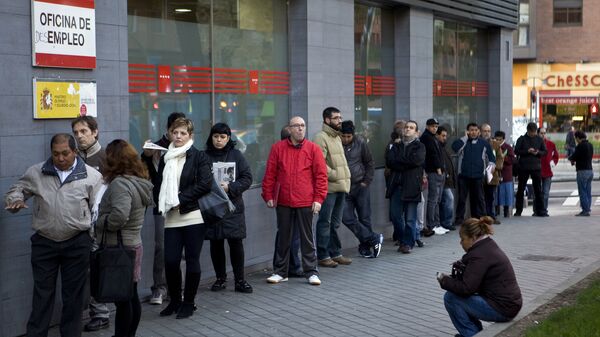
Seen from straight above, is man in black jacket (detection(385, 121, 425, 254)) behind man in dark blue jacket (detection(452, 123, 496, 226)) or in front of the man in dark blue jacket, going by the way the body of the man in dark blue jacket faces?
in front

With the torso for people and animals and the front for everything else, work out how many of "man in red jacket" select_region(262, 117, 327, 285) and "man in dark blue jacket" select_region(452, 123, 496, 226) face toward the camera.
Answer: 2

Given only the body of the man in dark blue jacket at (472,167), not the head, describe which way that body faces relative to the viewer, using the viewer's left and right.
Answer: facing the viewer

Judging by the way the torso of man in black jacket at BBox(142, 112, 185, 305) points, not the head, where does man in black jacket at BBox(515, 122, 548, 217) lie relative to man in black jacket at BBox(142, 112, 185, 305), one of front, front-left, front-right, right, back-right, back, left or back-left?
back

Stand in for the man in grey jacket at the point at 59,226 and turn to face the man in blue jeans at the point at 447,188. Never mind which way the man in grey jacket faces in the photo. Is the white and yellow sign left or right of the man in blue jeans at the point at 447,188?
left

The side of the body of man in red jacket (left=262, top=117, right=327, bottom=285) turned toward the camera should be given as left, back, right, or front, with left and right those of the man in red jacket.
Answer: front

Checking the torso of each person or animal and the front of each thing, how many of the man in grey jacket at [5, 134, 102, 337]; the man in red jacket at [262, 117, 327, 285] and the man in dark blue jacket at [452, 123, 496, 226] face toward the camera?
3

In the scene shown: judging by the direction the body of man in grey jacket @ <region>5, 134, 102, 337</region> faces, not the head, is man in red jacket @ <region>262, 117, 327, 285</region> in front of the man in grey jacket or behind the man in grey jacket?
behind

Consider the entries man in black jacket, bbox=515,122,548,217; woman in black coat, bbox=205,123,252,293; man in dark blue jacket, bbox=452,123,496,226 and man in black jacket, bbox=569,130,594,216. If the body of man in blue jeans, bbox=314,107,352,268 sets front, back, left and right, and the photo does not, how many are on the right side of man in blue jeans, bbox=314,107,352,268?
1

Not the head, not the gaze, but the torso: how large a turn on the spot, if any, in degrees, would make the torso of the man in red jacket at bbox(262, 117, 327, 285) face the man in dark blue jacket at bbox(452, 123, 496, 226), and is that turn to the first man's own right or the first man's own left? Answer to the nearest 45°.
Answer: approximately 135° to the first man's own left

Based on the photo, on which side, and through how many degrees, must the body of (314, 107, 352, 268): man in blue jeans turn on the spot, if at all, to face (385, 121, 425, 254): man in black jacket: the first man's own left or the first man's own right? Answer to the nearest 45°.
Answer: approximately 90° to the first man's own left

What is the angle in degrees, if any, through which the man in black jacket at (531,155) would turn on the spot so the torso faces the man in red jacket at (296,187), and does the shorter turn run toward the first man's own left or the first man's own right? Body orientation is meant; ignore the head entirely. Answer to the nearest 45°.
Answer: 0° — they already face them

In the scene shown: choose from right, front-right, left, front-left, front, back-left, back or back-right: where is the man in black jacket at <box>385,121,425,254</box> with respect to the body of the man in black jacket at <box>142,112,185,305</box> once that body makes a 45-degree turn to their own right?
back-right

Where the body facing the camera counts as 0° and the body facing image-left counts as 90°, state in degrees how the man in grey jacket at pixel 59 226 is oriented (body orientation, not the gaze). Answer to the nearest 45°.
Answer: approximately 0°

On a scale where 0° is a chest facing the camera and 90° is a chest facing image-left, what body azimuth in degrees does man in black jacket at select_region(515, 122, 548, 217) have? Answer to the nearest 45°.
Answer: approximately 0°

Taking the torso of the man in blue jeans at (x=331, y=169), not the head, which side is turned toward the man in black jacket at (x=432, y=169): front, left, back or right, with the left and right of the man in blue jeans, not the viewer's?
left
